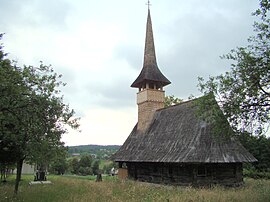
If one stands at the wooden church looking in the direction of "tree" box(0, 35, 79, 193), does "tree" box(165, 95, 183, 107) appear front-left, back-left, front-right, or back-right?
back-right

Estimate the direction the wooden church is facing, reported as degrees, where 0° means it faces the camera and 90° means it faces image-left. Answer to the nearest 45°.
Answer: approximately 135°

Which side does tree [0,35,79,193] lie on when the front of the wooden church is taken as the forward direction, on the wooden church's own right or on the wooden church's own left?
on the wooden church's own left

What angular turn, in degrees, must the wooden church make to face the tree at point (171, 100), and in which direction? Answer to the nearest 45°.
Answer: approximately 45° to its right

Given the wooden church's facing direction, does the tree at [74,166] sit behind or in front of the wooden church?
in front
